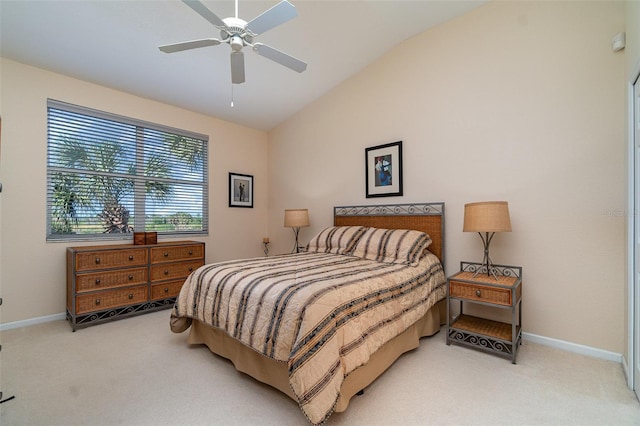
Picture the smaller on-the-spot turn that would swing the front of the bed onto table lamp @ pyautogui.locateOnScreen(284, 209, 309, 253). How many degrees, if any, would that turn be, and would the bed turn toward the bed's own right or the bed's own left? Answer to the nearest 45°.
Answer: approximately 135° to the bed's own right

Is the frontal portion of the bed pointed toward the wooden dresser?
no

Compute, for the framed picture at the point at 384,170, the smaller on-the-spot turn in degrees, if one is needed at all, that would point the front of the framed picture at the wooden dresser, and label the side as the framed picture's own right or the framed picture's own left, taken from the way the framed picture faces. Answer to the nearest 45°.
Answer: approximately 45° to the framed picture's own right

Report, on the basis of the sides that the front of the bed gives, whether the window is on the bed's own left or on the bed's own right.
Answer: on the bed's own right

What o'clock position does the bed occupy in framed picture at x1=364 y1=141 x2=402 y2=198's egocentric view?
The bed is roughly at 11 o'clock from the framed picture.

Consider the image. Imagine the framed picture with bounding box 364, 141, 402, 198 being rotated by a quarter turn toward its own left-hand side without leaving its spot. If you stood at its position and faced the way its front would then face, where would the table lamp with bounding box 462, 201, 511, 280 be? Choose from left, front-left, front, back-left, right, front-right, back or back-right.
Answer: front

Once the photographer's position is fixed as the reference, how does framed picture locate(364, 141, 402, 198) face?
facing the viewer and to the left of the viewer

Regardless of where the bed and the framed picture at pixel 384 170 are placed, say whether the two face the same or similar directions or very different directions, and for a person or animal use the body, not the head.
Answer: same or similar directions

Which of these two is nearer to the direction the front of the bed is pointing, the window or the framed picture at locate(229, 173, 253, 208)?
the window

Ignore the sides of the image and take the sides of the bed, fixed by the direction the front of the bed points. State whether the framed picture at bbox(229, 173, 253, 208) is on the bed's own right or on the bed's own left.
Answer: on the bed's own right

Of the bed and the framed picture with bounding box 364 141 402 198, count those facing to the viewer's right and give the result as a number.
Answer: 0

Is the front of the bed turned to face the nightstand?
no

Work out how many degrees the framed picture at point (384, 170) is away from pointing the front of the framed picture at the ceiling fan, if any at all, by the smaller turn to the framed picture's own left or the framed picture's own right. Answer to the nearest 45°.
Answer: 0° — it already faces it

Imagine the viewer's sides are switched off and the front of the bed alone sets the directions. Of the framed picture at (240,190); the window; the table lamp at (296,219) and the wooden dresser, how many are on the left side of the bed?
0

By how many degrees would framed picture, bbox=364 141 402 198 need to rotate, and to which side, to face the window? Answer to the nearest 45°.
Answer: approximately 45° to its right
